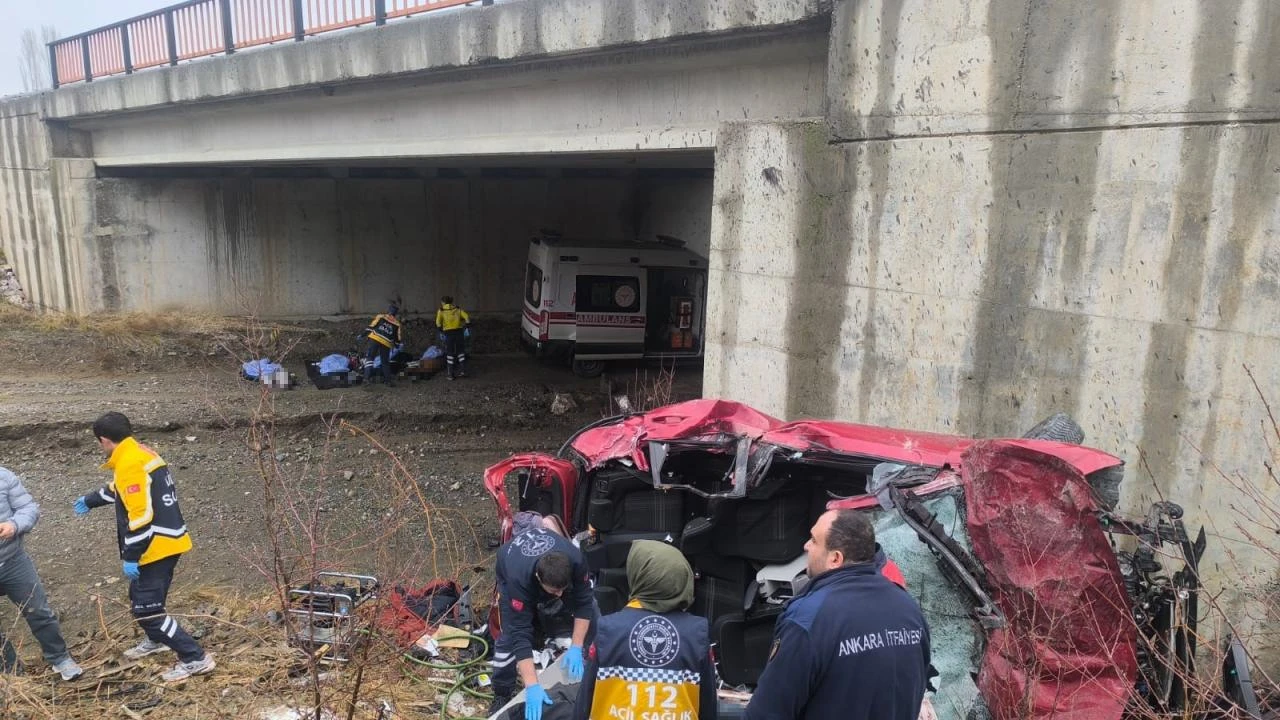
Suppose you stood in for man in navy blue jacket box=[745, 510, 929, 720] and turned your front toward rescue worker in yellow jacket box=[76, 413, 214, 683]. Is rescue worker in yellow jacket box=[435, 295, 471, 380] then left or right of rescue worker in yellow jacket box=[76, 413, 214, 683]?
right

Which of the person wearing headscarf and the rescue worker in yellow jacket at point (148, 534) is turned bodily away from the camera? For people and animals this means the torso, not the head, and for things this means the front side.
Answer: the person wearing headscarf

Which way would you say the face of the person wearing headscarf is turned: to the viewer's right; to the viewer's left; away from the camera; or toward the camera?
away from the camera

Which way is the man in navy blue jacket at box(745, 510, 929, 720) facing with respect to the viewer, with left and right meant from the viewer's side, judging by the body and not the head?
facing away from the viewer and to the left of the viewer

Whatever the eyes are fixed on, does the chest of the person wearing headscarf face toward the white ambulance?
yes

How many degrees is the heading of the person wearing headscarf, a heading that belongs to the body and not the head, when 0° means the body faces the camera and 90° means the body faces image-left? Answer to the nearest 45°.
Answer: approximately 180°

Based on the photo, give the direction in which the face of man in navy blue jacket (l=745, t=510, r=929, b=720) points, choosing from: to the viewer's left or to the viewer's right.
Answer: to the viewer's left

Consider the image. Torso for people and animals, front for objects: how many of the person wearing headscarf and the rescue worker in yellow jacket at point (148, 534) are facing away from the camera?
1

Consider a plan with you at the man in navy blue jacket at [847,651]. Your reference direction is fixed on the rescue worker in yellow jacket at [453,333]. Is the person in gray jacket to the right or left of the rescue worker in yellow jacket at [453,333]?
left
